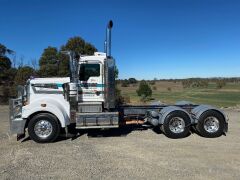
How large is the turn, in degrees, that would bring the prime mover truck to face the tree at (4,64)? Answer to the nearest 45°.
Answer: approximately 45° to its right

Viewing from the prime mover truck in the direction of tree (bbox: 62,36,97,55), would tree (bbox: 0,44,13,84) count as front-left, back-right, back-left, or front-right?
front-left

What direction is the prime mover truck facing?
to the viewer's left

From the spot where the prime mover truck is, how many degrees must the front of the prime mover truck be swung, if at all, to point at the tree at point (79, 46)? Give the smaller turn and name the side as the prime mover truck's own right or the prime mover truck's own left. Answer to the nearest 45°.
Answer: approximately 90° to the prime mover truck's own right
